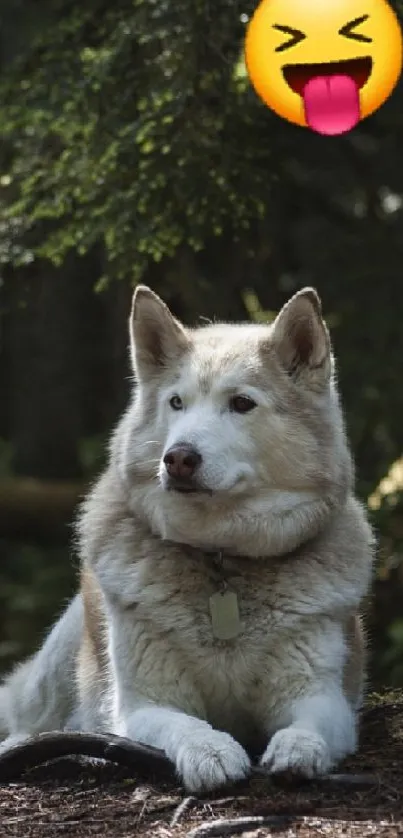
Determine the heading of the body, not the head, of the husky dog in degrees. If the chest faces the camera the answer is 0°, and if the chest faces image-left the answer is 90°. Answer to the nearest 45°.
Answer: approximately 0°

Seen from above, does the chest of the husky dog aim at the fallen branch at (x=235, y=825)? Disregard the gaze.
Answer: yes

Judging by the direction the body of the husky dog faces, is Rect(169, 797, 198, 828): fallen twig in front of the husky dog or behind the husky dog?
in front
